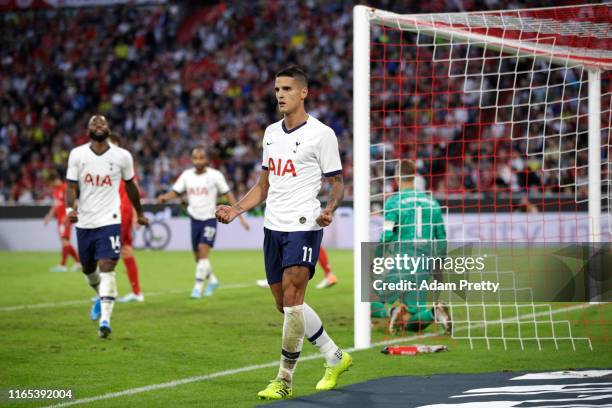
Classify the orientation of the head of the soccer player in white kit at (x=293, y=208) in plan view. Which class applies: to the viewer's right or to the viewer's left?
to the viewer's left

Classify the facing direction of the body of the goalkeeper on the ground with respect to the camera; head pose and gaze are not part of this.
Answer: away from the camera

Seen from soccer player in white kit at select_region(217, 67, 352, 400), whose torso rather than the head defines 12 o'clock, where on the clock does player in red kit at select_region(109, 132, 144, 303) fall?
The player in red kit is roughly at 4 o'clock from the soccer player in white kit.

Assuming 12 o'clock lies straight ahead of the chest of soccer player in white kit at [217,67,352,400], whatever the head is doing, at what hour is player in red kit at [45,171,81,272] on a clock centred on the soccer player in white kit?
The player in red kit is roughly at 4 o'clock from the soccer player in white kit.

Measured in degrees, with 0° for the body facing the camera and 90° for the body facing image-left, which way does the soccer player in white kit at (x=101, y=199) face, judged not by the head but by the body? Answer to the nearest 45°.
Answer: approximately 0°

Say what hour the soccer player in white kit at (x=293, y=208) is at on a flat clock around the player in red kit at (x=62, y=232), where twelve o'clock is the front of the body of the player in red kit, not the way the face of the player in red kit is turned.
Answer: The soccer player in white kit is roughly at 9 o'clock from the player in red kit.

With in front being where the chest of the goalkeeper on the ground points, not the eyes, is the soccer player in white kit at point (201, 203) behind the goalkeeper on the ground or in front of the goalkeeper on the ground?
in front
